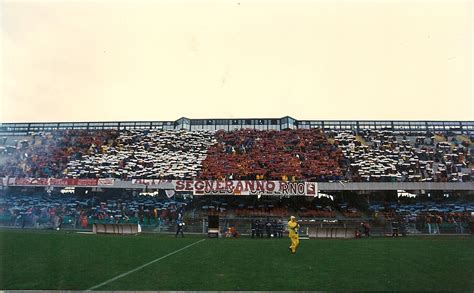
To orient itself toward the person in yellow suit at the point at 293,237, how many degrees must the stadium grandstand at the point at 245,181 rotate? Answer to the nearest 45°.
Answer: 0° — it already faces them

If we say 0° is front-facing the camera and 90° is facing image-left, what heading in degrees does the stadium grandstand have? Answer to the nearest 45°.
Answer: approximately 0°
